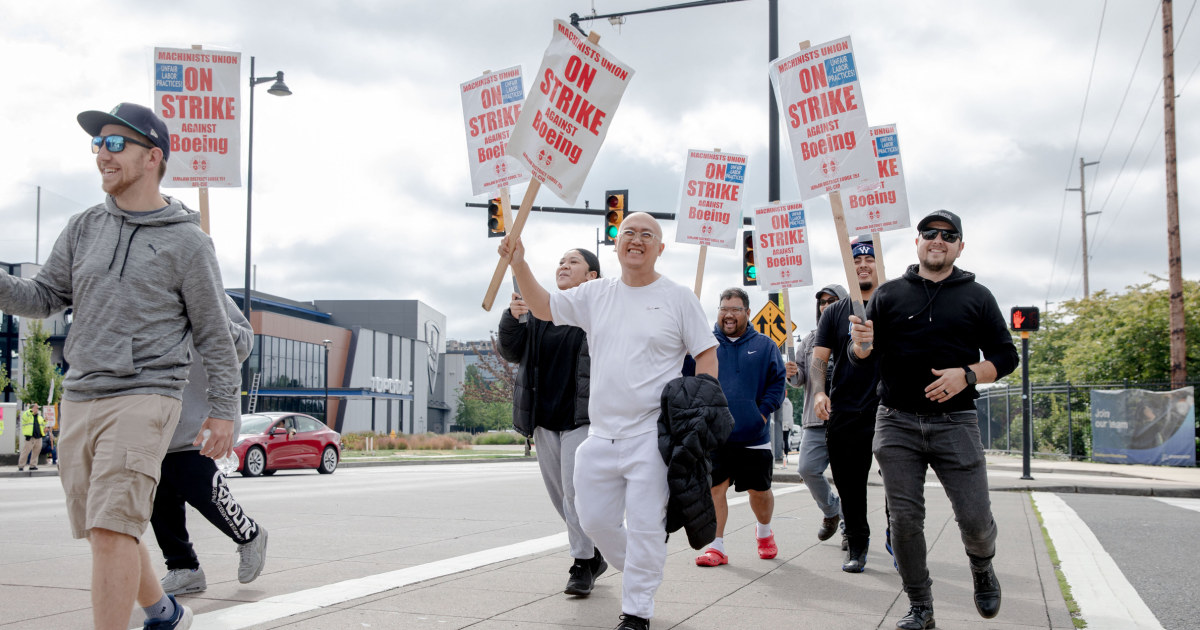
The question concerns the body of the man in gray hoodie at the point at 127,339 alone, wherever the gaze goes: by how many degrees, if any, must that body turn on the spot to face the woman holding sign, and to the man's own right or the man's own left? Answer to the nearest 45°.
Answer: approximately 180°

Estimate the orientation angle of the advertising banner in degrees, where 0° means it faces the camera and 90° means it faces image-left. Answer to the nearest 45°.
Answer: approximately 0°

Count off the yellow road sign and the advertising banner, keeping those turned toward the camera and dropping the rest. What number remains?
2

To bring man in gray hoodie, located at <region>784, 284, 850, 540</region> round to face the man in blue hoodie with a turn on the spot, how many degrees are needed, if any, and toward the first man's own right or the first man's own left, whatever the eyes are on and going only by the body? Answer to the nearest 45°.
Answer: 0° — they already face them

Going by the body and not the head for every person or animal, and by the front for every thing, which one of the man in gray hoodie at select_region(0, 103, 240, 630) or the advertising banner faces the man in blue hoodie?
the advertising banner

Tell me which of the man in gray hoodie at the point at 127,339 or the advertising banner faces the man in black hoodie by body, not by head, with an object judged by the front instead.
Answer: the advertising banner

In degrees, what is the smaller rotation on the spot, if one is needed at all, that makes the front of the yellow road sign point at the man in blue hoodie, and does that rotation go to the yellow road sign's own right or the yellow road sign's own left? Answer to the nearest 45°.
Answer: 0° — it already faces them

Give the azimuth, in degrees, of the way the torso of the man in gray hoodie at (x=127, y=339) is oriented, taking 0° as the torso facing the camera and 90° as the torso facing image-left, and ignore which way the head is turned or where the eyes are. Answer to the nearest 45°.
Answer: approximately 45°
